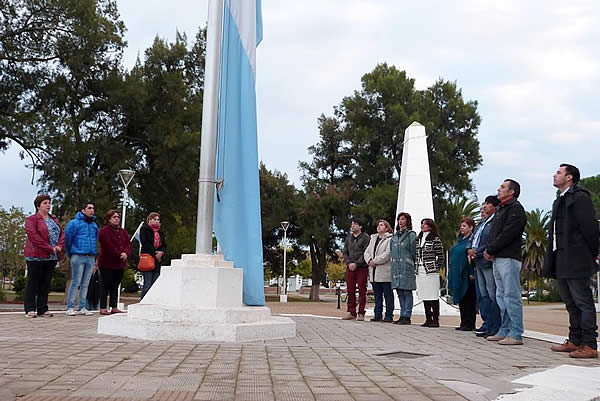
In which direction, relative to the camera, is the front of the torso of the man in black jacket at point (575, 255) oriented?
to the viewer's left

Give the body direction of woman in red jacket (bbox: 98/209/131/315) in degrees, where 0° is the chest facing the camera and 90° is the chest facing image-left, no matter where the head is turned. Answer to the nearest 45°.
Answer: approximately 315°

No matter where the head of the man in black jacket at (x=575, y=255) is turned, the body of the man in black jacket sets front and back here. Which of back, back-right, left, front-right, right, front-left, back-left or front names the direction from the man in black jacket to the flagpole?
front

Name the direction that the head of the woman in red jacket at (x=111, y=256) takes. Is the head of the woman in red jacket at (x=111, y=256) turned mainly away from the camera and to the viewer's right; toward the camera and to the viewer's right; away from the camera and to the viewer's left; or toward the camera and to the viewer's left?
toward the camera and to the viewer's right

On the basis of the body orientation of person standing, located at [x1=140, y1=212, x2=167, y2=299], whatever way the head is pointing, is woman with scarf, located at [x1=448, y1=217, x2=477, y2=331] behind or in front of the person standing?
in front

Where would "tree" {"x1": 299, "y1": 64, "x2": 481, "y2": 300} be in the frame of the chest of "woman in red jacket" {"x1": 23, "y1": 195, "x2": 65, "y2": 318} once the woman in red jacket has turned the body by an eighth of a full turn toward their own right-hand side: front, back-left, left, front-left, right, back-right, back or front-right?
back-left

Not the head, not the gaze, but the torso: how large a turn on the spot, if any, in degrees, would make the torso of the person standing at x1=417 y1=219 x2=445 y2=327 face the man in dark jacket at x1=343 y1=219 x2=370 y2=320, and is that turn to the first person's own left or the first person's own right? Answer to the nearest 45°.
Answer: approximately 90° to the first person's own right

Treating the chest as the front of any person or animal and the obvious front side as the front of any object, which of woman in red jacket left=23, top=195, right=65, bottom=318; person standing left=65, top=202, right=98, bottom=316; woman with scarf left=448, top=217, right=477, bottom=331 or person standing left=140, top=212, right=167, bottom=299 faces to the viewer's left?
the woman with scarf

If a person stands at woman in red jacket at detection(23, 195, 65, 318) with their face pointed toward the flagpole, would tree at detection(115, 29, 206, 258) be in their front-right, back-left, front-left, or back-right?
back-left

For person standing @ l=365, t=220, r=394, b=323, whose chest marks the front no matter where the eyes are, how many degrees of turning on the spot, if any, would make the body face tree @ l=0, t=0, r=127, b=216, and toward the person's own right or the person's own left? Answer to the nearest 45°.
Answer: approximately 90° to the person's own right

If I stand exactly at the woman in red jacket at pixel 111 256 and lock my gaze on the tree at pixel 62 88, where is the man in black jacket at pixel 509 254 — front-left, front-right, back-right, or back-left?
back-right

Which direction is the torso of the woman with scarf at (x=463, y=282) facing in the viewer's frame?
to the viewer's left

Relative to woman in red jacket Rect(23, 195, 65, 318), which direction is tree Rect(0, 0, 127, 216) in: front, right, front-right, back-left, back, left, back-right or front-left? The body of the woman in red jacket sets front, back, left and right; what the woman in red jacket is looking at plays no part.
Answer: back-left

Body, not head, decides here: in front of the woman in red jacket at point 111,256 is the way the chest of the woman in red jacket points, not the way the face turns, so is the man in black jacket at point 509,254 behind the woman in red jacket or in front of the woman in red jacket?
in front

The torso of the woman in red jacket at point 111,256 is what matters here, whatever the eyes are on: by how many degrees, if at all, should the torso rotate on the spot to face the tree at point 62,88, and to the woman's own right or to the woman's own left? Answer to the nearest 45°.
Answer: approximately 135° to the woman's own left

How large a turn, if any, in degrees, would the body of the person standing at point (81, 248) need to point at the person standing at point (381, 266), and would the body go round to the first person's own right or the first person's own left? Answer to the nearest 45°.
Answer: approximately 45° to the first person's own left
